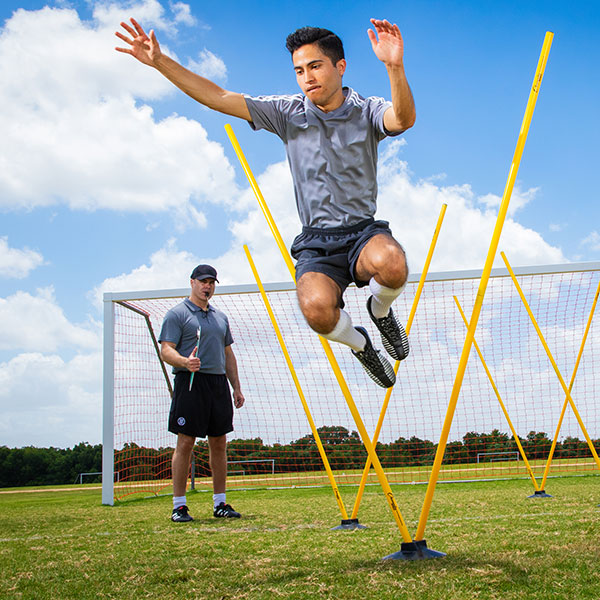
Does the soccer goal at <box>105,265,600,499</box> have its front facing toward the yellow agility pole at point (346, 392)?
yes

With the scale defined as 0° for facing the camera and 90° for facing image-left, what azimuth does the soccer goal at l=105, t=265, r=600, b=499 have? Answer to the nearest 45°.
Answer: approximately 0°

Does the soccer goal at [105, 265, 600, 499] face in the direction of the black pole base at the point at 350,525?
yes

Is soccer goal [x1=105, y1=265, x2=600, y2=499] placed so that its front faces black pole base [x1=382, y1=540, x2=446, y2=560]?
yes

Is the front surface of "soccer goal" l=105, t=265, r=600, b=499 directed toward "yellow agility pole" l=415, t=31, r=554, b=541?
yes

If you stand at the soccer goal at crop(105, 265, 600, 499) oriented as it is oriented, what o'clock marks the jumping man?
The jumping man is roughly at 12 o'clock from the soccer goal.
